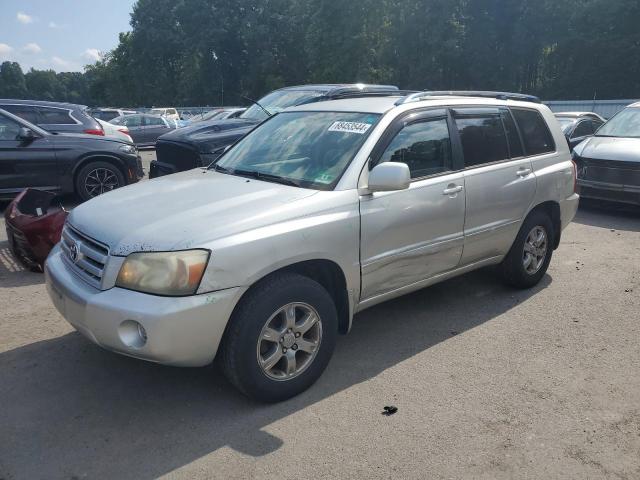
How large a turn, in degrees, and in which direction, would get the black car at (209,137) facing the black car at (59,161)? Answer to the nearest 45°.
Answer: approximately 45° to its right

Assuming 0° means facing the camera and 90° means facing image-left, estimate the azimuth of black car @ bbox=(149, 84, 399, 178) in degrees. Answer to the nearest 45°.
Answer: approximately 45°

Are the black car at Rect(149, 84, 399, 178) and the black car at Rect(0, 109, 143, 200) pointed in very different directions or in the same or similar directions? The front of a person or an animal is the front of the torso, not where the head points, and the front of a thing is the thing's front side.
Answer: very different directions

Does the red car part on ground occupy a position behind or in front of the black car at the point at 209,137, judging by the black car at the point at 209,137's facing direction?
in front

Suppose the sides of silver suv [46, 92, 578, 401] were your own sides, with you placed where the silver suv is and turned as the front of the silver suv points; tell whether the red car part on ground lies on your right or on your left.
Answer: on your right

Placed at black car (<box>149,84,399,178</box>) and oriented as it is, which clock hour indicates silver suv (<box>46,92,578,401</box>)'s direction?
The silver suv is roughly at 10 o'clock from the black car.

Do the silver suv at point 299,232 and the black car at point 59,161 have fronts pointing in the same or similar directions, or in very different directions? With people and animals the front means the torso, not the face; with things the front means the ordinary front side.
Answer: very different directions

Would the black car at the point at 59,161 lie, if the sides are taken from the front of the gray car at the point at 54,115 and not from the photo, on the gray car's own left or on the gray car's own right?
on the gray car's own left

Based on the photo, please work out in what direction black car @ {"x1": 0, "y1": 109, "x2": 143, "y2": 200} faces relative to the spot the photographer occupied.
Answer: facing to the right of the viewer

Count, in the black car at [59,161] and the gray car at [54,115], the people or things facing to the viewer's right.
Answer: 1

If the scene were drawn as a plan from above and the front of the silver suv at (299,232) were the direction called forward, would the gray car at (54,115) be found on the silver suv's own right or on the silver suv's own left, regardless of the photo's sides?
on the silver suv's own right
